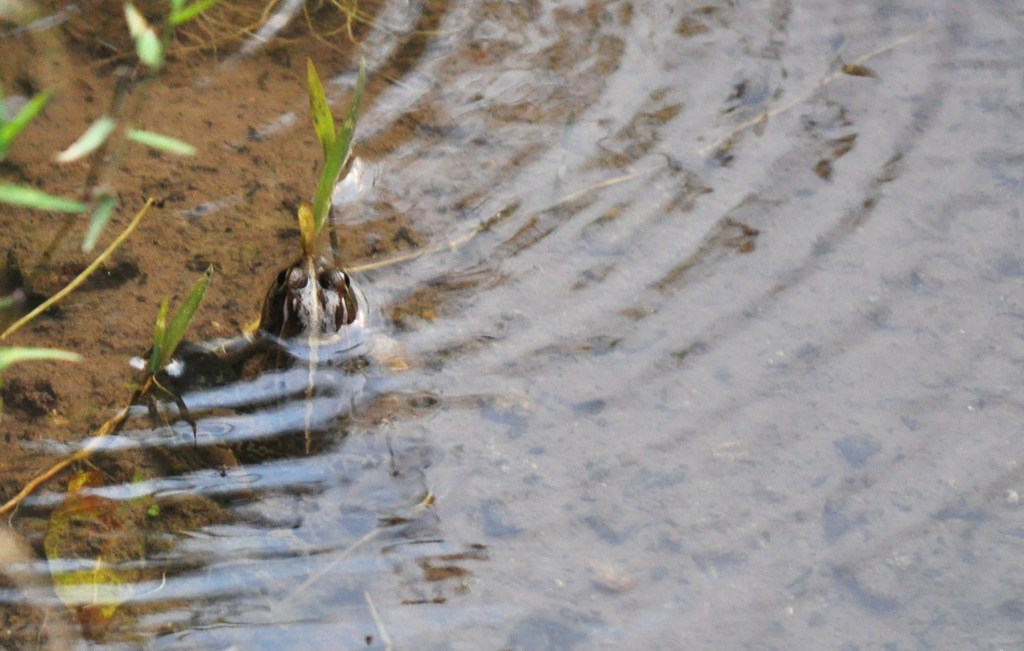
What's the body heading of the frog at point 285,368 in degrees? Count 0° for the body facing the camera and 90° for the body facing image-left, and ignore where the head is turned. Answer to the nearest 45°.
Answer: approximately 180°

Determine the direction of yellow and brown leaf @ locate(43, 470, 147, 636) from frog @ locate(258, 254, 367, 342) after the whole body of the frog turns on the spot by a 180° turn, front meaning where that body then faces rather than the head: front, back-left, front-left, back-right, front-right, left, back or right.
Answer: front-right

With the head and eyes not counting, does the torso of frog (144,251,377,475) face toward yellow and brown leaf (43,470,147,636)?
no
